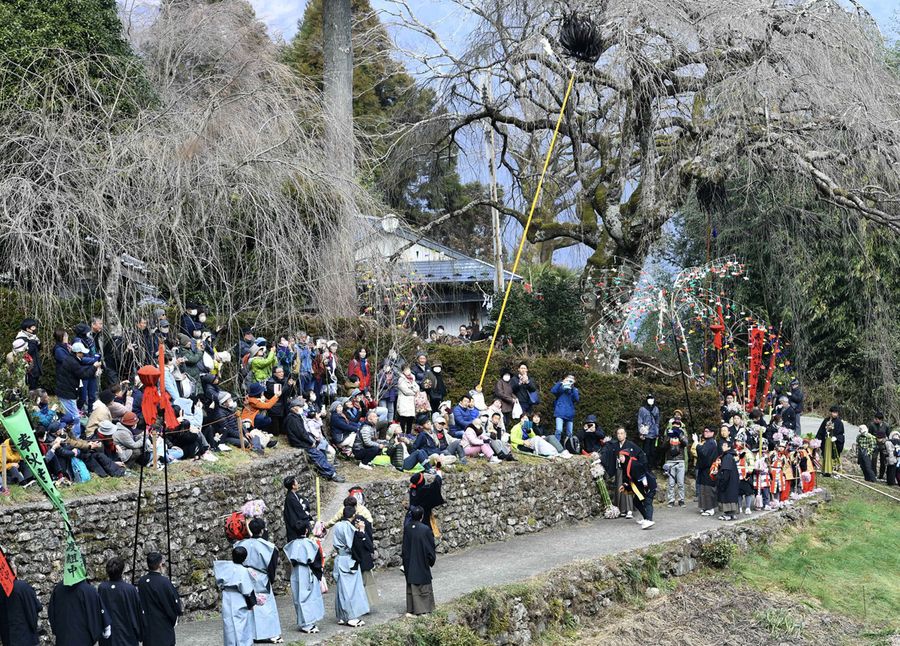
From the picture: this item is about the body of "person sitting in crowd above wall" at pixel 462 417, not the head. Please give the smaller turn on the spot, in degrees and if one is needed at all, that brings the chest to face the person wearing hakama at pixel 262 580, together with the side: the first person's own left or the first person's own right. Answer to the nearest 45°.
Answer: approximately 45° to the first person's own right

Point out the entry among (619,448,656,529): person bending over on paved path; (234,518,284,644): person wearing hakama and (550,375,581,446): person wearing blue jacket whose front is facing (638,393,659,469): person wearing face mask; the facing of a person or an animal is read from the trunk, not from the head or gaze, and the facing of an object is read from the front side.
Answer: the person wearing hakama

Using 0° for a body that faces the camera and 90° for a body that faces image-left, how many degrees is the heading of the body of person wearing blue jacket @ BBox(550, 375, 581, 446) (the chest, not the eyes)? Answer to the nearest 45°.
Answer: approximately 0°

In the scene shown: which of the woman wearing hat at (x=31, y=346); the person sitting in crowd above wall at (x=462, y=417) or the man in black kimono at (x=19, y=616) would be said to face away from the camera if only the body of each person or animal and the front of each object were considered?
the man in black kimono

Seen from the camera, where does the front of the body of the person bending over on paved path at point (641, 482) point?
to the viewer's left

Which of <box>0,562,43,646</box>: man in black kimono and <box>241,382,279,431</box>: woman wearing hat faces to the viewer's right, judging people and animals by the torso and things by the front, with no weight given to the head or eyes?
the woman wearing hat

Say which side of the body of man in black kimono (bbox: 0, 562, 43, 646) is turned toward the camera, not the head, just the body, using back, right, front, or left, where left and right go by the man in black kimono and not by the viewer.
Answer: back

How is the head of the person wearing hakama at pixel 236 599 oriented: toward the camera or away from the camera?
away from the camera

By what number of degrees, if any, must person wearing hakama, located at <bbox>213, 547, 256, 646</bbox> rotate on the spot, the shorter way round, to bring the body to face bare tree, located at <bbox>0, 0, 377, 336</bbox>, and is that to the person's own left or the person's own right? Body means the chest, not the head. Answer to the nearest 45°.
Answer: approximately 45° to the person's own left

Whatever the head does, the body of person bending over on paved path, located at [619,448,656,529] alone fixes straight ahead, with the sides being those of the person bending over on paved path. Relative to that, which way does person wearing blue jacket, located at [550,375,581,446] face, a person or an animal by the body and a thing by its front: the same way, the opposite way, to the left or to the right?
to the left

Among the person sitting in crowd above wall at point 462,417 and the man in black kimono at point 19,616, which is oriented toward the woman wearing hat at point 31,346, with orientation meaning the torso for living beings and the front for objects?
the man in black kimono

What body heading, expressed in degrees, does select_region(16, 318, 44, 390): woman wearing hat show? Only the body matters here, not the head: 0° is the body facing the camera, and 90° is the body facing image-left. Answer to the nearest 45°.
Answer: approximately 315°

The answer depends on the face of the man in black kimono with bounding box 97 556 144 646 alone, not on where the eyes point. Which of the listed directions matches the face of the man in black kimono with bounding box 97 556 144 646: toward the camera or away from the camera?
away from the camera

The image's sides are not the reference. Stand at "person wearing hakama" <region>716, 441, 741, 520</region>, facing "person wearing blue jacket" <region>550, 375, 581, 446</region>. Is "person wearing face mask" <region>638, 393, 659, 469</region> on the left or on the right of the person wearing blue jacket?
right

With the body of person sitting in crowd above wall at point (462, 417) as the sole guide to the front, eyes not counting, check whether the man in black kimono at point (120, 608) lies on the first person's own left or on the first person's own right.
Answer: on the first person's own right

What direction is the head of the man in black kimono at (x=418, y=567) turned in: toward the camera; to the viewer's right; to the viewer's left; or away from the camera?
away from the camera

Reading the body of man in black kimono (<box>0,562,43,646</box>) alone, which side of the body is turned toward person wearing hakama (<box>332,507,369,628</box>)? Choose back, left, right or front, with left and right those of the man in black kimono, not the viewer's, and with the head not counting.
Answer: right
